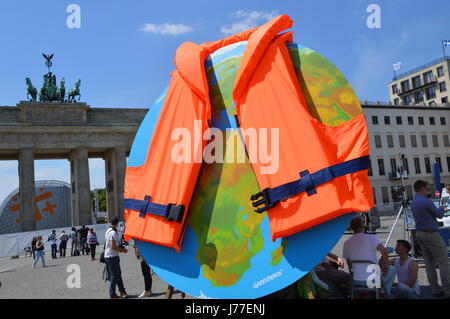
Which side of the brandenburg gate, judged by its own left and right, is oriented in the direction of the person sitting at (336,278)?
front

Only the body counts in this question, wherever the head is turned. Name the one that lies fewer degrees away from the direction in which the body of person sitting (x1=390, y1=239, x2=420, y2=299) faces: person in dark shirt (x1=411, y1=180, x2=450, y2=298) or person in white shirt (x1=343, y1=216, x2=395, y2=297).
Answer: the person in white shirt

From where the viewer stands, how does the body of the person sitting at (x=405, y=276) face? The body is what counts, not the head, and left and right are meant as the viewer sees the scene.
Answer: facing the viewer and to the left of the viewer

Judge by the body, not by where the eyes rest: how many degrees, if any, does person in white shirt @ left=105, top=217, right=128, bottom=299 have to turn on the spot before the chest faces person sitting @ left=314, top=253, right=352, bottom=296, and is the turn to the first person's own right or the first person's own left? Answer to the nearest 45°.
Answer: approximately 45° to the first person's own right

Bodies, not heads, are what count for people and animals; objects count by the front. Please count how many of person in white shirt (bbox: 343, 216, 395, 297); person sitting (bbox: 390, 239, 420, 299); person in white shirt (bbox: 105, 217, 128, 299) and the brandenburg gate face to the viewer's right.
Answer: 1

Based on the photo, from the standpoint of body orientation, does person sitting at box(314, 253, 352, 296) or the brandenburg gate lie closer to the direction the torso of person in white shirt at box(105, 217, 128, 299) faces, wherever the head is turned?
the person sitting

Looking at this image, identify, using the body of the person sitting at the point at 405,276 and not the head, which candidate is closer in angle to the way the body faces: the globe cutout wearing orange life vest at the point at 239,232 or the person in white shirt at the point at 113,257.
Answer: the globe cutout wearing orange life vest

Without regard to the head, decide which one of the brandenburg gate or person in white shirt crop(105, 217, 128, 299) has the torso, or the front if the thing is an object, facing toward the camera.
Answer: the brandenburg gate

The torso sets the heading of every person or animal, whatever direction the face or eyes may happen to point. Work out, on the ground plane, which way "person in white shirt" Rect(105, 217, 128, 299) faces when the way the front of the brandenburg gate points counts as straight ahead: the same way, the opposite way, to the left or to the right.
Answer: to the left

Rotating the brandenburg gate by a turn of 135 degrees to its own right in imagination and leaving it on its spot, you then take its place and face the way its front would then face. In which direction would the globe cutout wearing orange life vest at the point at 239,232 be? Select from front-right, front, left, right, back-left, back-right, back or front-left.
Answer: back-left

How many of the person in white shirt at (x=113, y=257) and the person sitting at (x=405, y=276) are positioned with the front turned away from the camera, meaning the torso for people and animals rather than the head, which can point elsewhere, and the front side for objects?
0

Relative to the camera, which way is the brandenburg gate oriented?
toward the camera

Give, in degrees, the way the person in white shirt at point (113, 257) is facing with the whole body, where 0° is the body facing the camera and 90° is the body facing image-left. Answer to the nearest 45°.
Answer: approximately 270°

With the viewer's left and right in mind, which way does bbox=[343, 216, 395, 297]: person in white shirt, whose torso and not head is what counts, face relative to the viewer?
facing away from the viewer
